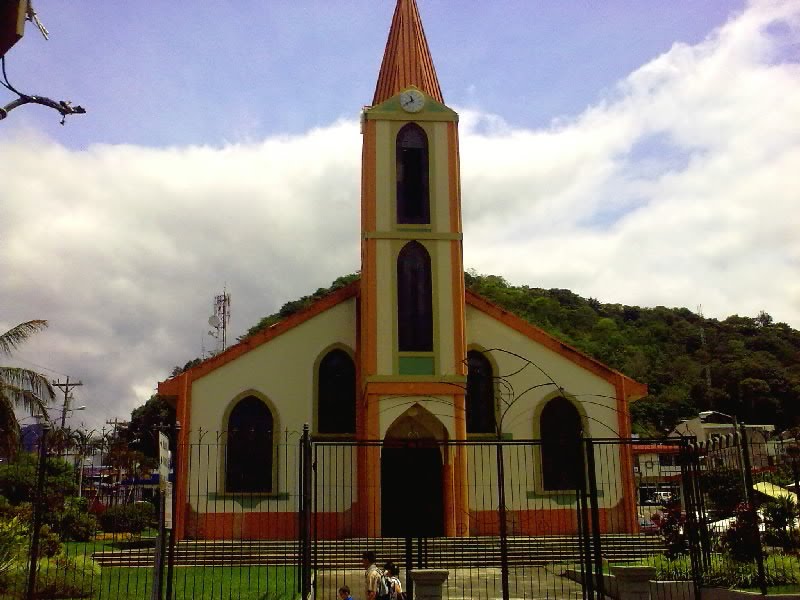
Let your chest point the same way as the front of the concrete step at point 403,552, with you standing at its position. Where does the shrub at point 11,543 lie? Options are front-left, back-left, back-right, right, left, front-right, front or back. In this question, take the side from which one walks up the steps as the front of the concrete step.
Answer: front-right

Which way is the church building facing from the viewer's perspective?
toward the camera

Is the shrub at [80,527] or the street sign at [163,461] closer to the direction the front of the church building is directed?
the street sign

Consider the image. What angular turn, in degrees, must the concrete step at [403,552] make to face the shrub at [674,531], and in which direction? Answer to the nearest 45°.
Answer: approximately 45° to its left

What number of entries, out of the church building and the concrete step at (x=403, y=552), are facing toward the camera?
2

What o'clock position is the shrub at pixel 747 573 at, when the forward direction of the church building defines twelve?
The shrub is roughly at 11 o'clock from the church building.

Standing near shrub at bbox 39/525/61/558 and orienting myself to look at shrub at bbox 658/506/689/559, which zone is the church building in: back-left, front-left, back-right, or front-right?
front-left
